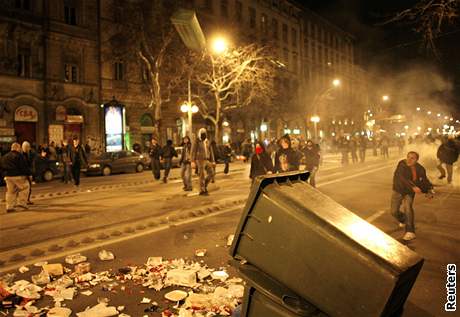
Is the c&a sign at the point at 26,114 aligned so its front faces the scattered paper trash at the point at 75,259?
yes

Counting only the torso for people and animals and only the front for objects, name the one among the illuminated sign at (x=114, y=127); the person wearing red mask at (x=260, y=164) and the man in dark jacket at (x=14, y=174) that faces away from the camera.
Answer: the man in dark jacket

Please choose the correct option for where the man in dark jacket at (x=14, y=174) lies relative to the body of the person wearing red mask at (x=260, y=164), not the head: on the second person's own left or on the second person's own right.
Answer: on the second person's own right

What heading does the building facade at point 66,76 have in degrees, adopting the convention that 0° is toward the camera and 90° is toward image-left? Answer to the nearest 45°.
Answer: approximately 315°

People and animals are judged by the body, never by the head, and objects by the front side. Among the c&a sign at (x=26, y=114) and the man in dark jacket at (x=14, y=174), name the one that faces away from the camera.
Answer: the man in dark jacket

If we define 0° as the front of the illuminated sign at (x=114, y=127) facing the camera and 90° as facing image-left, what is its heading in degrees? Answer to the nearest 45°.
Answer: approximately 0°

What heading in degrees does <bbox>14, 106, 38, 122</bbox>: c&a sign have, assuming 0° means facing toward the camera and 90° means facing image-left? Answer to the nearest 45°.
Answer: approximately 0°
